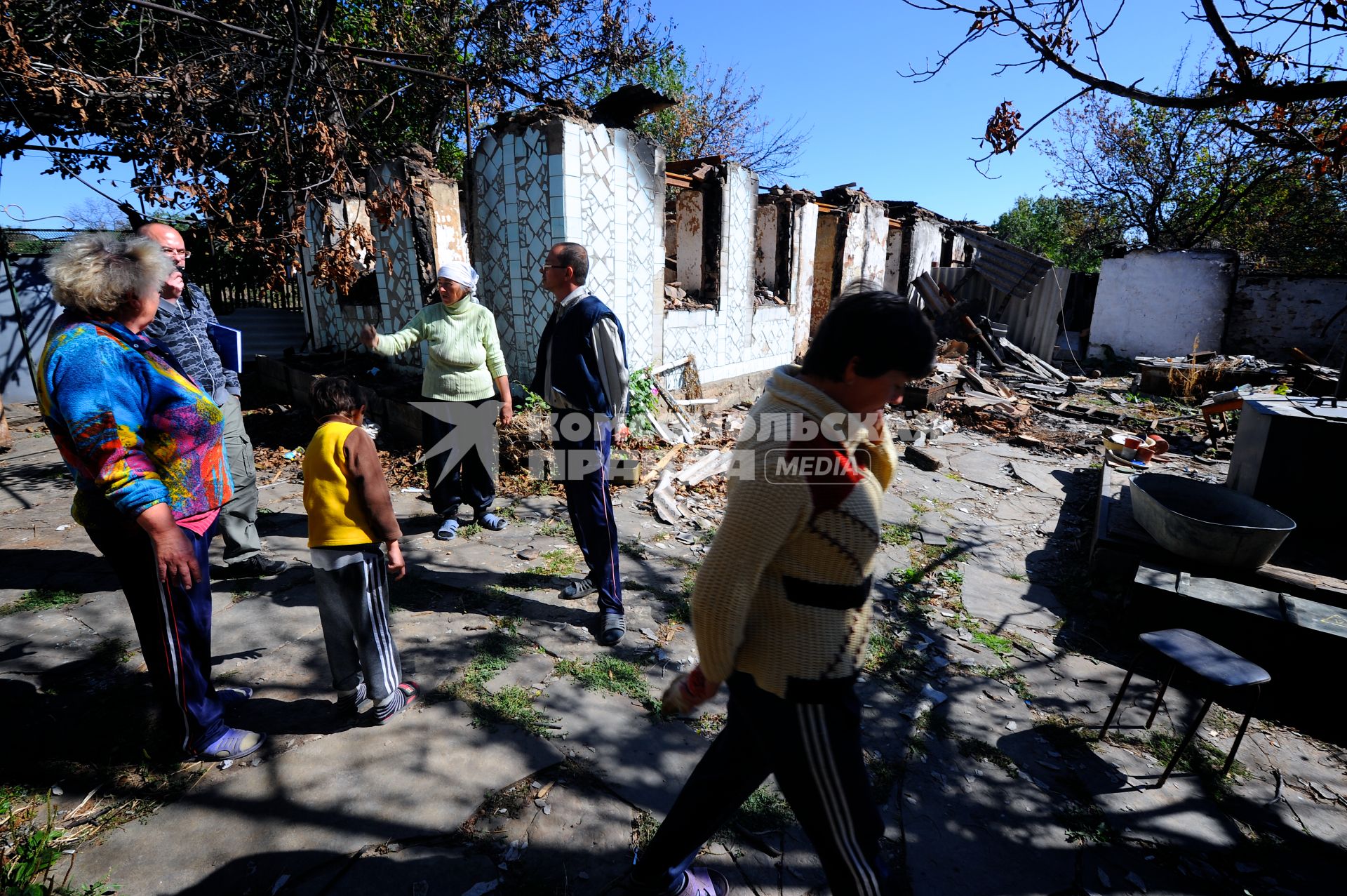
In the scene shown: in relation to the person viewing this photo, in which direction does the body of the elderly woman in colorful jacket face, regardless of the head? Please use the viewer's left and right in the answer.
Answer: facing to the right of the viewer

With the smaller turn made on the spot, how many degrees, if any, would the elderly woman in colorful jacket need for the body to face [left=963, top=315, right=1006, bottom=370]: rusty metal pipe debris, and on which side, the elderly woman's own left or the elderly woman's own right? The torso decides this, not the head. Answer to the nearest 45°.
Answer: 0° — they already face it

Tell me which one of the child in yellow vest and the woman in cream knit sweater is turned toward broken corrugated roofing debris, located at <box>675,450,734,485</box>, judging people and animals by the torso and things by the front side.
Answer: the child in yellow vest

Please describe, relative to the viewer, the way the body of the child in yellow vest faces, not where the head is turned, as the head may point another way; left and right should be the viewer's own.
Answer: facing away from the viewer and to the right of the viewer

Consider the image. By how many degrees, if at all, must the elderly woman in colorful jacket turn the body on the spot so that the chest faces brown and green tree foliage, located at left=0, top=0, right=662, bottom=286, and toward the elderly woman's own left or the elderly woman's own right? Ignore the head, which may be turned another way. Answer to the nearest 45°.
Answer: approximately 90° to the elderly woman's own left

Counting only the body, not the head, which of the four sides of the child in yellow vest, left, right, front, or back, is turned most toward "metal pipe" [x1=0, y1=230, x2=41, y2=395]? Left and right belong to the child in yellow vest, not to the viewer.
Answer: left

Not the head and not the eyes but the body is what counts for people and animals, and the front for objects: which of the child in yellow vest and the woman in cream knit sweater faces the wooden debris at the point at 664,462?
the child in yellow vest

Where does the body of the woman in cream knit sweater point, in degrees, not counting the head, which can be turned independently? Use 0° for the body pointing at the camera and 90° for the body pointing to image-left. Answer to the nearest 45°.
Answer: approximately 270°

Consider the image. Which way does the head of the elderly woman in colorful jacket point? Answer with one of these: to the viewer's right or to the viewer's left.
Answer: to the viewer's right

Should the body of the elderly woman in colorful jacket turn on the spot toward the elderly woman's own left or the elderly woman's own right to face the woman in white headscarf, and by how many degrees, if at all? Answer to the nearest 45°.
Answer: approximately 45° to the elderly woman's own left

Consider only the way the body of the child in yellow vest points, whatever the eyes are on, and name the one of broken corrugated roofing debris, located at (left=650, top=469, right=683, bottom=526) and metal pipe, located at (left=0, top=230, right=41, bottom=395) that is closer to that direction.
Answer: the broken corrugated roofing debris
